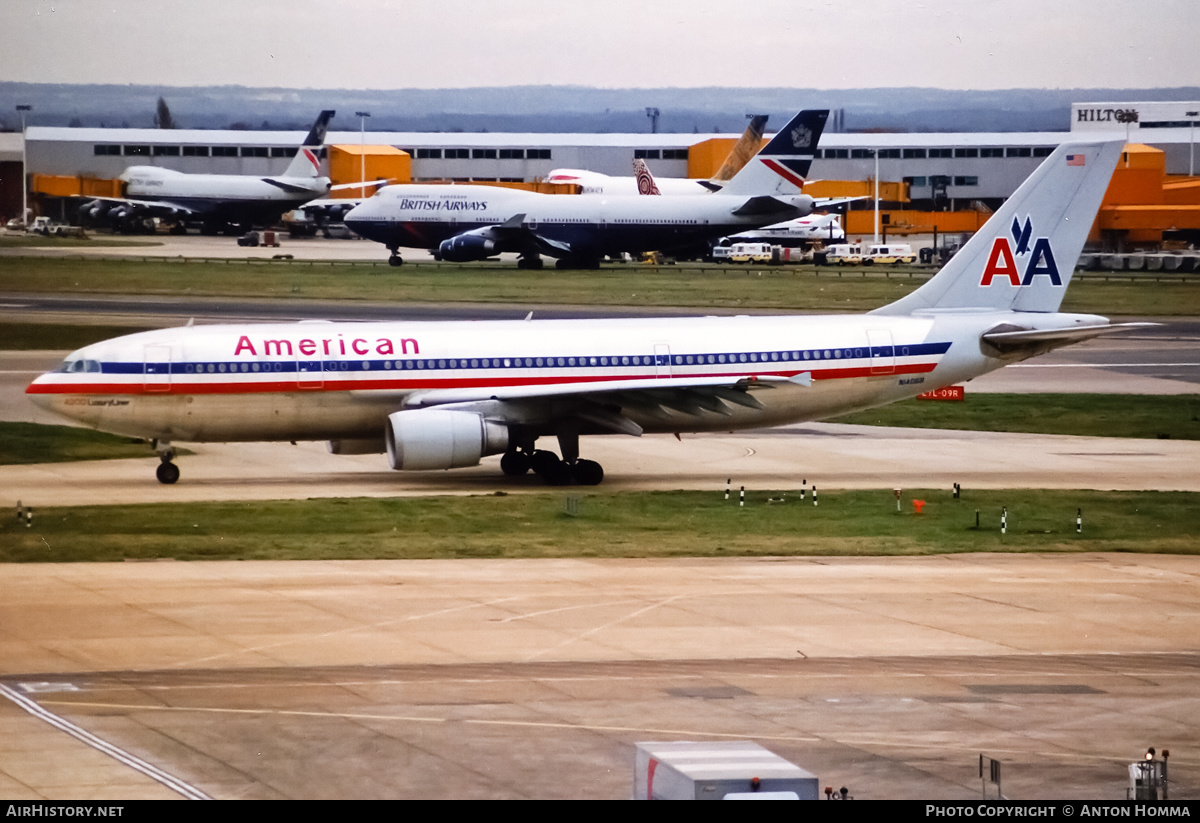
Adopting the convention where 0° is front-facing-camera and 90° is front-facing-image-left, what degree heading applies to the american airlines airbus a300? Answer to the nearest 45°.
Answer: approximately 90°
